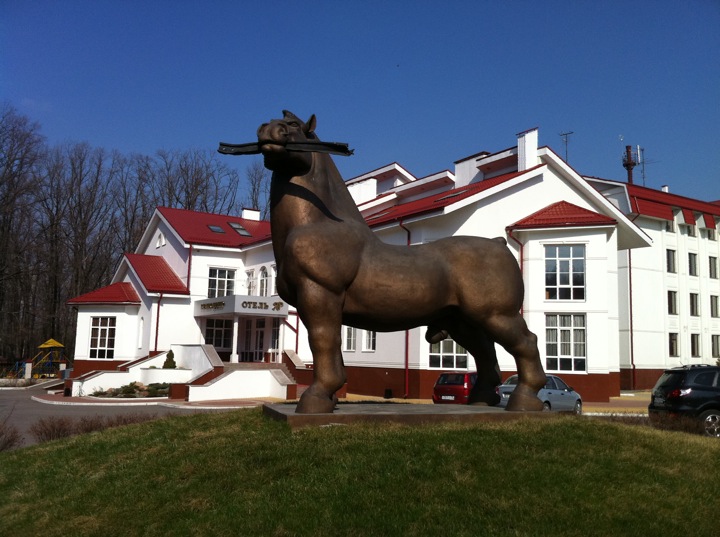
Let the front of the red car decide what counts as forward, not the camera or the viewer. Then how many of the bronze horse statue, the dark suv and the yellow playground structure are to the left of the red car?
1

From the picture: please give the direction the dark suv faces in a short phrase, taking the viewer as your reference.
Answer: facing away from the viewer and to the right of the viewer

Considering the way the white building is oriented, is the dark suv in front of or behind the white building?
in front

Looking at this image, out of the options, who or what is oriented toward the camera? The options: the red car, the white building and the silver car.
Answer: the white building

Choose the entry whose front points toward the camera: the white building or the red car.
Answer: the white building

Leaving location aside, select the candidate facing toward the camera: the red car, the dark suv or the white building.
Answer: the white building

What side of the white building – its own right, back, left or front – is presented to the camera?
front

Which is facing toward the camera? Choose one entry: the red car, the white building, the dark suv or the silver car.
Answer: the white building

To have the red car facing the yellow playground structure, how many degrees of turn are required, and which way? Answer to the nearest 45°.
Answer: approximately 90° to its left

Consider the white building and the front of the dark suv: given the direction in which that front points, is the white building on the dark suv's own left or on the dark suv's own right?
on the dark suv's own left

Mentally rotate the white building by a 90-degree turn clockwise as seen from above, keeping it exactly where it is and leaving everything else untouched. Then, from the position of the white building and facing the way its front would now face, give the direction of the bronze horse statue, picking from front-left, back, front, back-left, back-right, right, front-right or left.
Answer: left

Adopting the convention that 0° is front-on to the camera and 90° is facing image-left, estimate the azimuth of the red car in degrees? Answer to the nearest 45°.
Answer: approximately 225°

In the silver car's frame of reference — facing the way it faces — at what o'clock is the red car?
The red car is roughly at 7 o'clock from the silver car.

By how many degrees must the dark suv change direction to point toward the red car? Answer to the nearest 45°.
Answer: approximately 90° to its left

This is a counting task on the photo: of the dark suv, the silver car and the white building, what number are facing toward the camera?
1

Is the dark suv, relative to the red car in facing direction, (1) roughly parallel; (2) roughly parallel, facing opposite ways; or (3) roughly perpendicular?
roughly parallel
